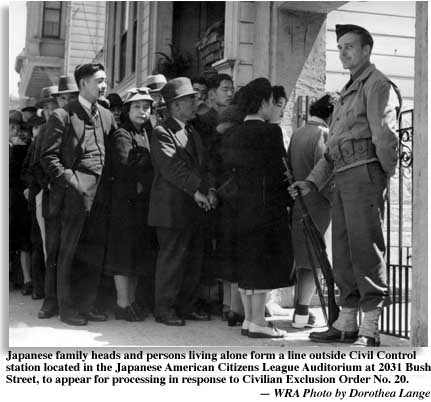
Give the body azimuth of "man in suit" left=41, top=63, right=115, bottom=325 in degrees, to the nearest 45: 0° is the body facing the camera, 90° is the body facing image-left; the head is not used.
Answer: approximately 315°

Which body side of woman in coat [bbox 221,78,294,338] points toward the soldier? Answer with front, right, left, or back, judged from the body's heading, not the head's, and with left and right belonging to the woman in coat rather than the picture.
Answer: right

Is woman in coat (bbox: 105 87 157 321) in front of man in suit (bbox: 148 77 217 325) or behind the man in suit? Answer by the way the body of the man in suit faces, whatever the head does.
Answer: behind

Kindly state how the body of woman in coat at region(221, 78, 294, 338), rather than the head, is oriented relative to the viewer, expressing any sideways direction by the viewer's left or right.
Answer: facing away from the viewer and to the right of the viewer

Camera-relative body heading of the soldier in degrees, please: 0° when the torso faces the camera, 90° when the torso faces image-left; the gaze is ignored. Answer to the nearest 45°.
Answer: approximately 45°

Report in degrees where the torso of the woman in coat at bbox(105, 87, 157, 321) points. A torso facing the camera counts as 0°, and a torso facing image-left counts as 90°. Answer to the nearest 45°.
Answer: approximately 315°

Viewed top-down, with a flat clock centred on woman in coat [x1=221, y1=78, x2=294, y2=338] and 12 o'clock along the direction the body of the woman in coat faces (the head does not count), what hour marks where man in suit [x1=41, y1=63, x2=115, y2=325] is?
The man in suit is roughly at 8 o'clock from the woman in coat.

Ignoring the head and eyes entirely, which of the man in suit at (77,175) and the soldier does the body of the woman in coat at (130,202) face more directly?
the soldier

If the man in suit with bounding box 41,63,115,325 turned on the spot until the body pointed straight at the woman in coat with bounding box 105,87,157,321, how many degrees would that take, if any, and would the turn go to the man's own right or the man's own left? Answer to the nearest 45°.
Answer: approximately 45° to the man's own left

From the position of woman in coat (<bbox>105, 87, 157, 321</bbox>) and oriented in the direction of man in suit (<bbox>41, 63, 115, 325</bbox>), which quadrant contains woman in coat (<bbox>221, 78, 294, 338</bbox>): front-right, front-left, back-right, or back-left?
back-left
